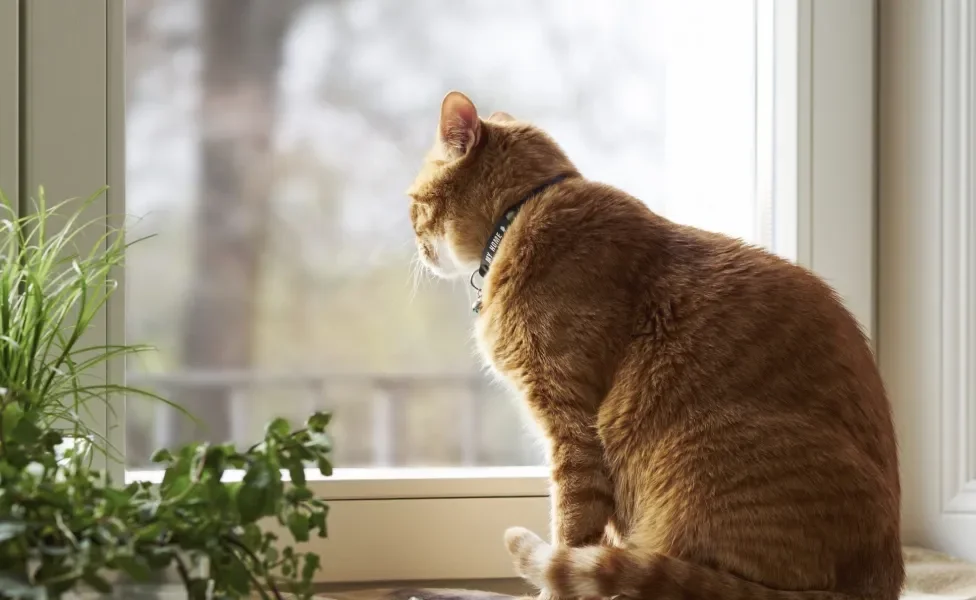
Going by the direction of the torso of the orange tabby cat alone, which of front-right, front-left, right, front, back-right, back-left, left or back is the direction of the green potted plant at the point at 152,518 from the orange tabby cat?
front-left

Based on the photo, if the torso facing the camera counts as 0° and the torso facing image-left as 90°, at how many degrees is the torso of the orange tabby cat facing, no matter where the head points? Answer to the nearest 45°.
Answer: approximately 90°
